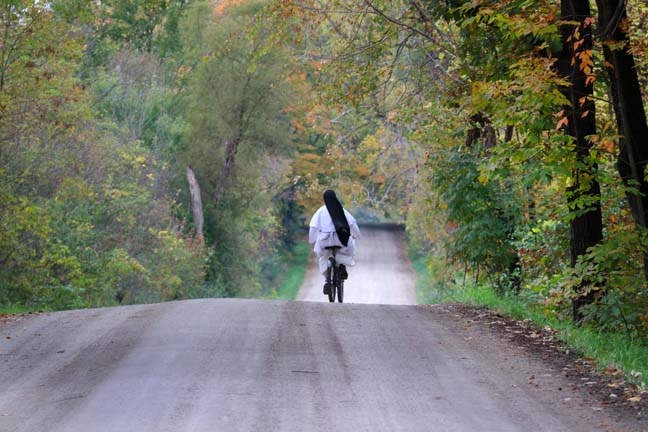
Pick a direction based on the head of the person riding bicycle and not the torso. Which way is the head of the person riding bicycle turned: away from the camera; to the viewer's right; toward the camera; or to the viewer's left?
away from the camera

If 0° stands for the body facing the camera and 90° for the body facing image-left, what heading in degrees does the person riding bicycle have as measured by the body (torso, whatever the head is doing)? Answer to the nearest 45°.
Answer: approximately 180°
